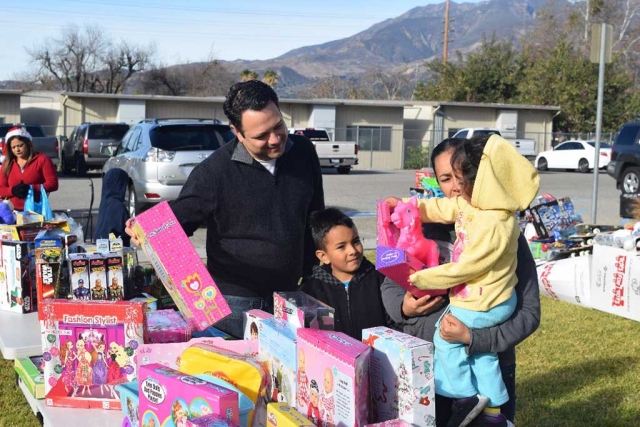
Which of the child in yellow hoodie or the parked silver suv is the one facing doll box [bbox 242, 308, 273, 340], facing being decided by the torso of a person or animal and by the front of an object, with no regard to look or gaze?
the child in yellow hoodie

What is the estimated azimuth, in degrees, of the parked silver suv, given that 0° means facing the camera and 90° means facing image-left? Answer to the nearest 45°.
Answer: approximately 135°

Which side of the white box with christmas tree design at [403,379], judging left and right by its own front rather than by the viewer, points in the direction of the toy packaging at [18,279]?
right

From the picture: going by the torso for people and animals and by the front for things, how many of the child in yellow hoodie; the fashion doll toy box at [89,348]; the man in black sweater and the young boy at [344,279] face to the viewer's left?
1

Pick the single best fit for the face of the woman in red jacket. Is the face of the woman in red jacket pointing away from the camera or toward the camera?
toward the camera

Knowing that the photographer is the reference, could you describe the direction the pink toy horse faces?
facing the viewer and to the left of the viewer

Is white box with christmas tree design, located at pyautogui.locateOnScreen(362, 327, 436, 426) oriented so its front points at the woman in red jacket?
no

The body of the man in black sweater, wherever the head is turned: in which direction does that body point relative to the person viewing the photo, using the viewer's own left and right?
facing the viewer and to the right of the viewer

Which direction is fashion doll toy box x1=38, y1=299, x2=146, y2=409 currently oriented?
toward the camera

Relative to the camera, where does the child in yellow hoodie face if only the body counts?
to the viewer's left

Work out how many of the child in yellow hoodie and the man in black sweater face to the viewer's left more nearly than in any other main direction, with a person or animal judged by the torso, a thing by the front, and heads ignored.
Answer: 1

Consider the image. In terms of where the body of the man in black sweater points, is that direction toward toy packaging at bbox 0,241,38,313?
no
